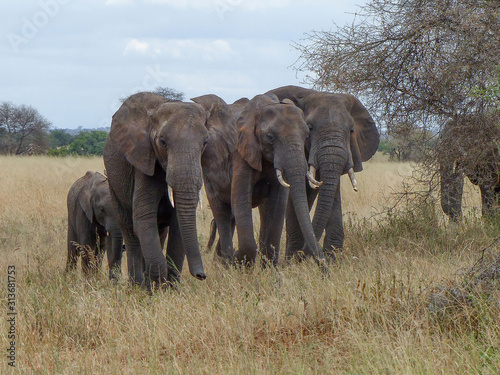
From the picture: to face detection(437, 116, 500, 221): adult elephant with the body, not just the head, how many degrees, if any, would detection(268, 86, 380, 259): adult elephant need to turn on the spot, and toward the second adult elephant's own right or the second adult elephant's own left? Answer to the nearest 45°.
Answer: approximately 135° to the second adult elephant's own left

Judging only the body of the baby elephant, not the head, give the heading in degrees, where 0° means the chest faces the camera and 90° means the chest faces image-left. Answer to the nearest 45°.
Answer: approximately 315°

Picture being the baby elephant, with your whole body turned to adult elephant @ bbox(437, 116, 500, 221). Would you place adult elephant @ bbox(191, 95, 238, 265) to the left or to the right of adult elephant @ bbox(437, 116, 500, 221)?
right

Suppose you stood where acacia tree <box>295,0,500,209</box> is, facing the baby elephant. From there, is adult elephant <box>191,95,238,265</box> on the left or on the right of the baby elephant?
left

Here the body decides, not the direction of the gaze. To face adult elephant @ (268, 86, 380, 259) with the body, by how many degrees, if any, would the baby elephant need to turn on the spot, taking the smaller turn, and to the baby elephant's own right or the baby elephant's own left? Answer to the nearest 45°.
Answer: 0° — it already faces it

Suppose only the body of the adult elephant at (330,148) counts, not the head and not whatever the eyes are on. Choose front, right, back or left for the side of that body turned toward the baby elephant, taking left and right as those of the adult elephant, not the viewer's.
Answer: right

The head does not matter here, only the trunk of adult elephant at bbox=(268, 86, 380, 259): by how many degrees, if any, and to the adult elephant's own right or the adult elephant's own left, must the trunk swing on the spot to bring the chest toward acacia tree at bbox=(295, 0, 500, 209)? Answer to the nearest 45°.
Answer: approximately 135° to the adult elephant's own left

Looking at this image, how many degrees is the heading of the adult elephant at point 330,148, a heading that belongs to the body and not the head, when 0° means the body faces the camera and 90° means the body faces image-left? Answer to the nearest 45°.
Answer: approximately 0°
